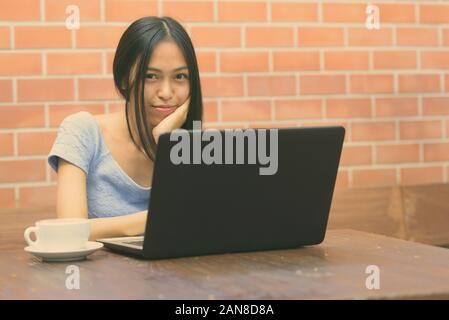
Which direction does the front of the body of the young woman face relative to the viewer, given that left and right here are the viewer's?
facing the viewer and to the right of the viewer

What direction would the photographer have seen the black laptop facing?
facing away from the viewer and to the left of the viewer

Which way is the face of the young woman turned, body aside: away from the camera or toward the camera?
toward the camera

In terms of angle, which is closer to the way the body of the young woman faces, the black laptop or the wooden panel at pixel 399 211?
the black laptop

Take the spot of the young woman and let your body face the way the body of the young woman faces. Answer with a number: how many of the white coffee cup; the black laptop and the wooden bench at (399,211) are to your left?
1

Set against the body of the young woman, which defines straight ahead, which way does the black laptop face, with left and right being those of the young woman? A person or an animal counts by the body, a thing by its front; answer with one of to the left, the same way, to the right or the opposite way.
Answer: the opposite way

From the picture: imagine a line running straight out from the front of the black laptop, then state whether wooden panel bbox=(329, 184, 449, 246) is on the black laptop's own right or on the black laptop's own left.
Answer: on the black laptop's own right

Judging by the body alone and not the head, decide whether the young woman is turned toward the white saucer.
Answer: no

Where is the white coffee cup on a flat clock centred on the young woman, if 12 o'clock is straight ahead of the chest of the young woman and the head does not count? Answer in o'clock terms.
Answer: The white coffee cup is roughly at 2 o'clock from the young woman.

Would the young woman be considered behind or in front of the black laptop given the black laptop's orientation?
in front

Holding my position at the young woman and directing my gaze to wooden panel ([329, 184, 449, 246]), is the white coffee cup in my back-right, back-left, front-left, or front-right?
back-right
